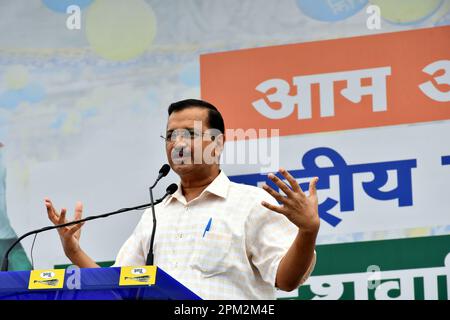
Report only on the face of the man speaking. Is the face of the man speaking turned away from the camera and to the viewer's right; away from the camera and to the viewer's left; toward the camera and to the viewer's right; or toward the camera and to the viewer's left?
toward the camera and to the viewer's left

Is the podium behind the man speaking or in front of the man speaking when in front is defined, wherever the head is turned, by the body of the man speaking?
in front

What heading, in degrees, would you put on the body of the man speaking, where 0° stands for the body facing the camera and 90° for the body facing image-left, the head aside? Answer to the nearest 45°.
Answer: approximately 45°
